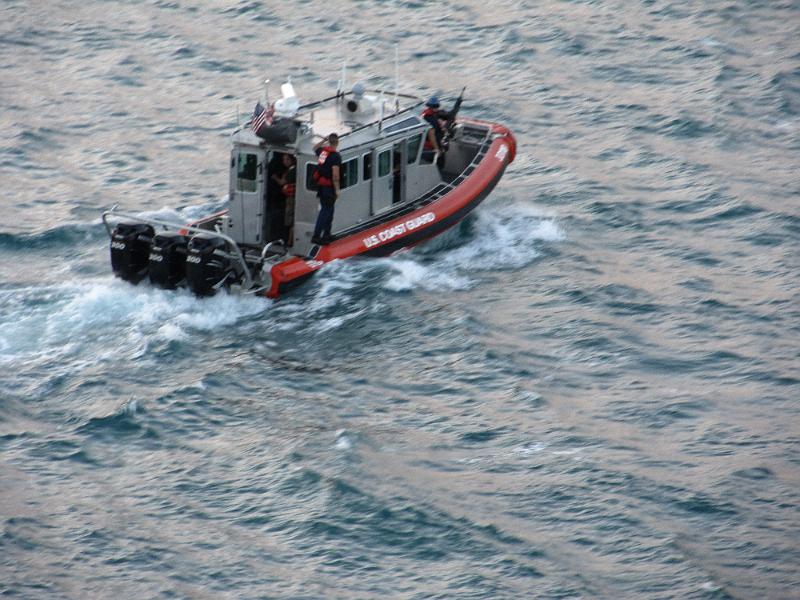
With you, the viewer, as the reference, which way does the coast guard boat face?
facing away from the viewer and to the right of the viewer
